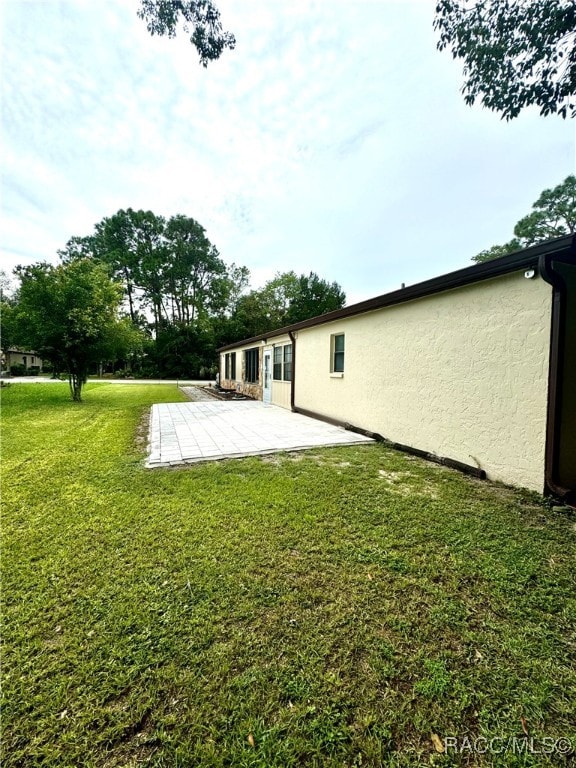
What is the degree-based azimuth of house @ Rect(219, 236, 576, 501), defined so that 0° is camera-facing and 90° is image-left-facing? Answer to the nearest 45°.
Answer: approximately 45°

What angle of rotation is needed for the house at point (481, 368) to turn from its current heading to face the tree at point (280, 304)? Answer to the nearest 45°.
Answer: approximately 90° to its right

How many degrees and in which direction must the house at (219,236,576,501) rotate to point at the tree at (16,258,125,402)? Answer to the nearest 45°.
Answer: approximately 45° to its right

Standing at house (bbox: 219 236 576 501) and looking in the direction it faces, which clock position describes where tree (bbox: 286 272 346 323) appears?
The tree is roughly at 4 o'clock from the house.

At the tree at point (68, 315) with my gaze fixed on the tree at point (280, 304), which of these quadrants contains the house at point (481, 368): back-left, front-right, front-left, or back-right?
back-right
